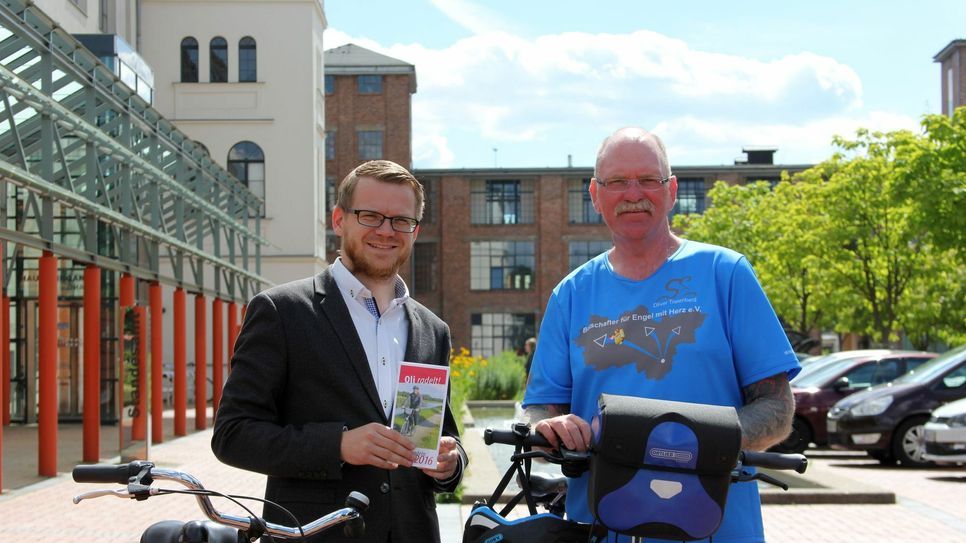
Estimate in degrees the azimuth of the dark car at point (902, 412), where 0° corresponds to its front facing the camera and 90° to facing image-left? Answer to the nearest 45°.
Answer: approximately 45°

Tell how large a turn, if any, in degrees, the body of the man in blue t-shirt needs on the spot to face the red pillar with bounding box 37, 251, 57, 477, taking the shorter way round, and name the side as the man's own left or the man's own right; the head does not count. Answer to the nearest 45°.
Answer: approximately 135° to the man's own right

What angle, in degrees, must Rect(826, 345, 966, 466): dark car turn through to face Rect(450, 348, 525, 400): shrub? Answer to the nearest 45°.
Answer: approximately 90° to its right

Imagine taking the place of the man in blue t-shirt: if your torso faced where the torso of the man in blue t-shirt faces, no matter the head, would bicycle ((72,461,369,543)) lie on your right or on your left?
on your right

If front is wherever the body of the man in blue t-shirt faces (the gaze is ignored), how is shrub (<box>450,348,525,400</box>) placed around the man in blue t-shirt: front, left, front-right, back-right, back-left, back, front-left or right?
back

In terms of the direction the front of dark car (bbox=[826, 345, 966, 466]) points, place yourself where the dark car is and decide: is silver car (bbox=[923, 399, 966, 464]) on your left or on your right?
on your left

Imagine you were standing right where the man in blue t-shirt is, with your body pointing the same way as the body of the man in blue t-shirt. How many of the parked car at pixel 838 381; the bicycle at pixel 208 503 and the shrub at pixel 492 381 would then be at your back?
2

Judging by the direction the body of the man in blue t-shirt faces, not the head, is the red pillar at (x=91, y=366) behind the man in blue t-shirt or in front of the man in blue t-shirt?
behind

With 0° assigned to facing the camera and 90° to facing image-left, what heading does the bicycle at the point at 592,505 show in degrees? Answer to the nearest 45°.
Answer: approximately 315°

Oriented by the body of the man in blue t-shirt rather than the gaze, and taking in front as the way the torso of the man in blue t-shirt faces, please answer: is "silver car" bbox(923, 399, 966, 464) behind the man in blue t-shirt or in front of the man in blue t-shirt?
behind
